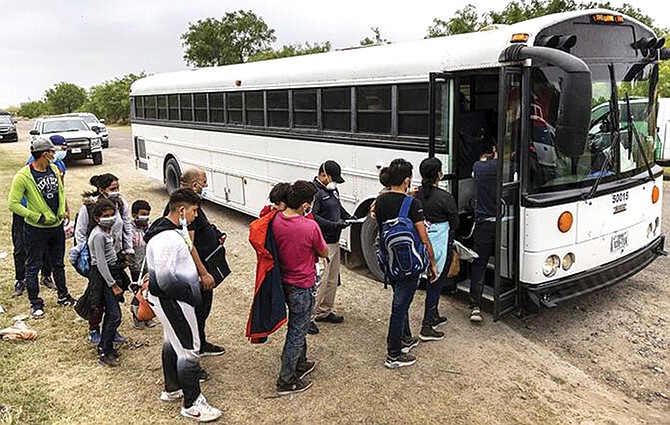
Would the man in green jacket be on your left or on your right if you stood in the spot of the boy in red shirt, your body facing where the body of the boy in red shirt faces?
on your left

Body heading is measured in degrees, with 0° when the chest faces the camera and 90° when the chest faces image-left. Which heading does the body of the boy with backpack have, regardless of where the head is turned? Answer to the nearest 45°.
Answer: approximately 225°

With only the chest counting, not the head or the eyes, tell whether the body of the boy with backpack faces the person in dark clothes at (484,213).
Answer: yes

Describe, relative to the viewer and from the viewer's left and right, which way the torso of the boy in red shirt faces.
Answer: facing away from the viewer and to the right of the viewer

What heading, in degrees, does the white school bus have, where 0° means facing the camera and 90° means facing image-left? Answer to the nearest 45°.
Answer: approximately 315°

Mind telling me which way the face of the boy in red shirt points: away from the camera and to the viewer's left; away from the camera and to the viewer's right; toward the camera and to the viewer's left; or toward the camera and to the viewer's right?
away from the camera and to the viewer's right

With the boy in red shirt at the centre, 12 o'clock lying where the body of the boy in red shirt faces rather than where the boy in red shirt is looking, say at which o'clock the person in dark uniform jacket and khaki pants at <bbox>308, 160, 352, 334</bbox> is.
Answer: The person in dark uniform jacket and khaki pants is roughly at 11 o'clock from the boy in red shirt.

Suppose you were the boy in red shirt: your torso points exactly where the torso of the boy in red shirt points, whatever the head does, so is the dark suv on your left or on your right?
on your left

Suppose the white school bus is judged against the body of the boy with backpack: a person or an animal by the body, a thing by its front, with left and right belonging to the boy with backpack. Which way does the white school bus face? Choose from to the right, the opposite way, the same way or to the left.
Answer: to the right

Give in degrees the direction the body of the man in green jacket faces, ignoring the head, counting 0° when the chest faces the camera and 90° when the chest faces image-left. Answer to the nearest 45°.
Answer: approximately 315°

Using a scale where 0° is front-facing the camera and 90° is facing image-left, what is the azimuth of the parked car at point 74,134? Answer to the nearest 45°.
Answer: approximately 315°

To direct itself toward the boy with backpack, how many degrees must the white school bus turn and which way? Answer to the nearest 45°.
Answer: approximately 90° to its right
